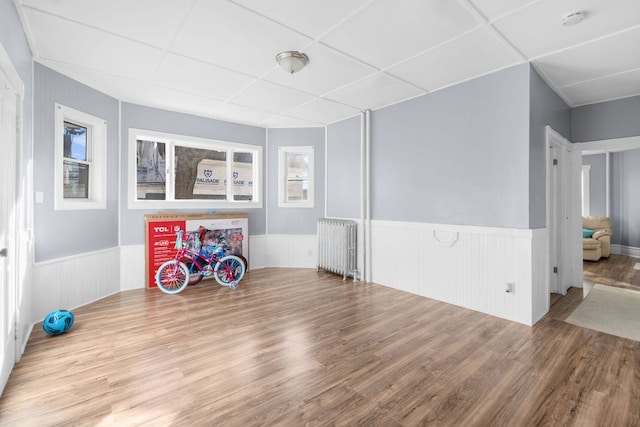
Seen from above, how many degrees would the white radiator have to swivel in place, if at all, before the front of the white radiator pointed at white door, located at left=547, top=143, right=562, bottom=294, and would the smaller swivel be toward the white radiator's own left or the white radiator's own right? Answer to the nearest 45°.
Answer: approximately 135° to the white radiator's own left

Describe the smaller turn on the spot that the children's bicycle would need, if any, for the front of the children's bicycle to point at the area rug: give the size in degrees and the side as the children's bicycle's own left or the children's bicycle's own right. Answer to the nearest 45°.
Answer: approximately 135° to the children's bicycle's own left

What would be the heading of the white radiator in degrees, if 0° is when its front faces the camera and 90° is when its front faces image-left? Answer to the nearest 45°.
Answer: approximately 45°

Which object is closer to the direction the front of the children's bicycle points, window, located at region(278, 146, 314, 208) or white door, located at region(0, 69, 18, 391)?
the white door

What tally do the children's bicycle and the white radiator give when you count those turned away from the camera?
0

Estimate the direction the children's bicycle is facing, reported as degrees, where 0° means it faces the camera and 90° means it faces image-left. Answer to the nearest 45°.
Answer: approximately 90°
